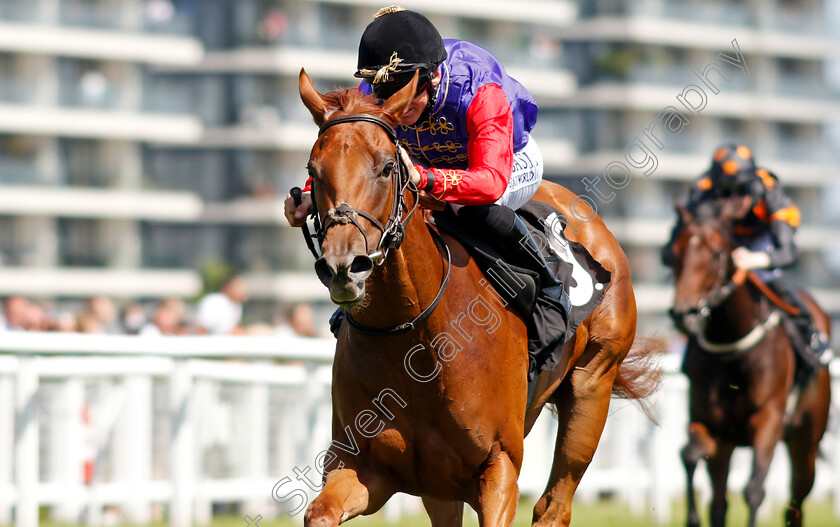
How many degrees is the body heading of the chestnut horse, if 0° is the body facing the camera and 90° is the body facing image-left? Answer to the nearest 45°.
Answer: approximately 45°

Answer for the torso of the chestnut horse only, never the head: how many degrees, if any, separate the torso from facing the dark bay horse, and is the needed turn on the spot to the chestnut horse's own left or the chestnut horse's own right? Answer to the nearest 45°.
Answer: approximately 180°

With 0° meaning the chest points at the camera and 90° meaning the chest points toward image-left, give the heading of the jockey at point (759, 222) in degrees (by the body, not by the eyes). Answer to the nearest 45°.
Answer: approximately 45°

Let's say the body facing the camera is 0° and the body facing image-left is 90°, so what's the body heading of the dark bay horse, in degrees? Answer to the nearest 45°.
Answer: approximately 45°
